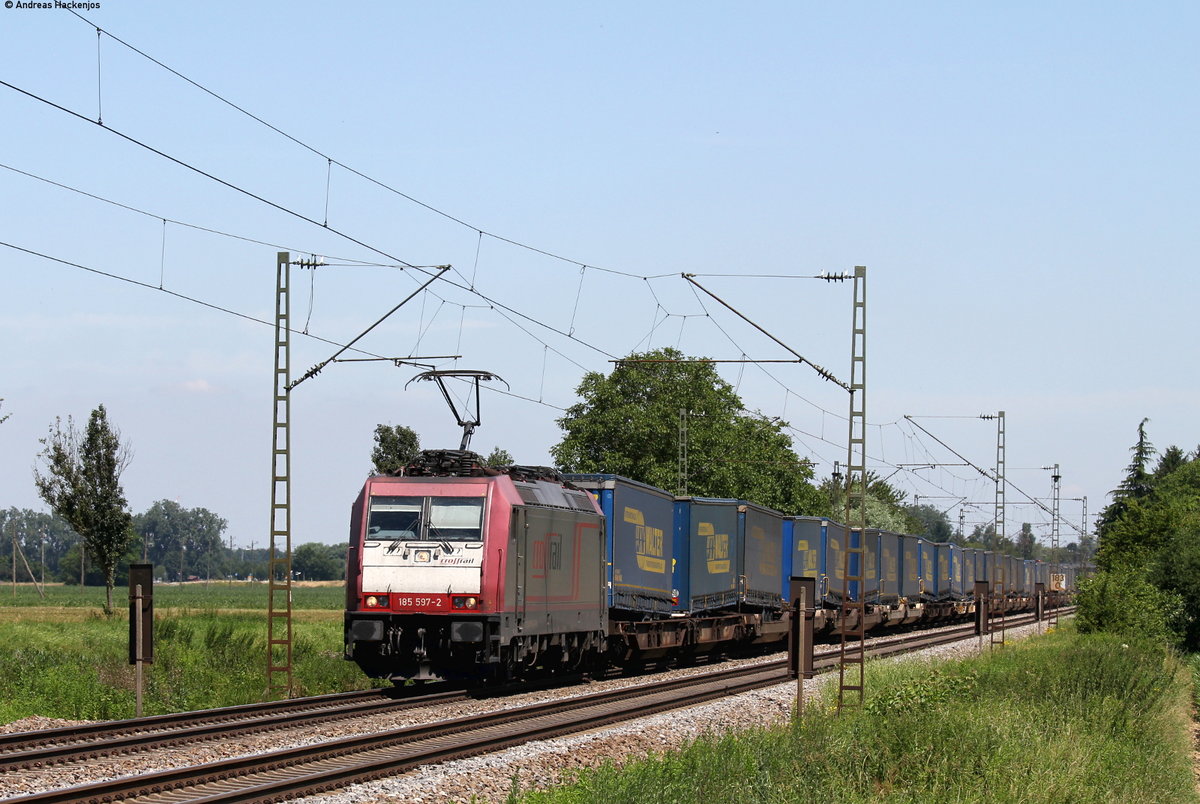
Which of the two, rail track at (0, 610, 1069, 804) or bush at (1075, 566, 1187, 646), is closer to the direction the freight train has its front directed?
the rail track

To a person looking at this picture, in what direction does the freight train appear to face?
facing the viewer and to the left of the viewer

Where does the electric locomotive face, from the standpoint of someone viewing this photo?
facing the viewer

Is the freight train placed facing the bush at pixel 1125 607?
no

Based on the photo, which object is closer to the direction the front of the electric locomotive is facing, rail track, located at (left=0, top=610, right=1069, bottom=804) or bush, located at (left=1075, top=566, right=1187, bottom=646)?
the rail track
